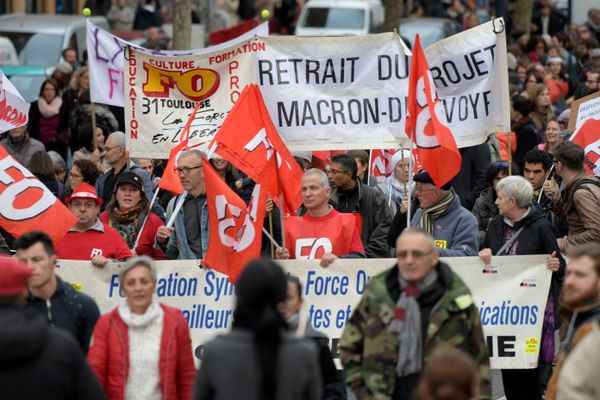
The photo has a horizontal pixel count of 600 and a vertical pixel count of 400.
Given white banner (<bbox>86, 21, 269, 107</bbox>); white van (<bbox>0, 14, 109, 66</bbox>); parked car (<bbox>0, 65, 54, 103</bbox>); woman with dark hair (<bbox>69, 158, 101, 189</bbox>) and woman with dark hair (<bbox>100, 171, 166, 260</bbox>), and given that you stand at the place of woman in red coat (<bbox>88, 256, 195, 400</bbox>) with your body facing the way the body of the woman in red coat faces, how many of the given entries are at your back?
5

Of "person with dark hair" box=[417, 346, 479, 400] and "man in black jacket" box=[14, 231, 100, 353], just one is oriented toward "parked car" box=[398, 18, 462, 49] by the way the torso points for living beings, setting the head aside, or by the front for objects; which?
the person with dark hair

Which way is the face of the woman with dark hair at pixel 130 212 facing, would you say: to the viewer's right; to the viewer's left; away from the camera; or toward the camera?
toward the camera

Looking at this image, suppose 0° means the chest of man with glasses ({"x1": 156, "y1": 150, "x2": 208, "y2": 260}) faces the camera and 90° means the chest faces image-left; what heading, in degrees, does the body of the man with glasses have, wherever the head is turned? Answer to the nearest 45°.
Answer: approximately 45°

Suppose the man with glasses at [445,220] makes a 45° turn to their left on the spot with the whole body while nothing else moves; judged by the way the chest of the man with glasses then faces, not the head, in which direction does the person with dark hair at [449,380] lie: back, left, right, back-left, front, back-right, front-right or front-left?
front

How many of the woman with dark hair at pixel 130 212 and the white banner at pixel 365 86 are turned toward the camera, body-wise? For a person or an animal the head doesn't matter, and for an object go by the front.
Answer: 2

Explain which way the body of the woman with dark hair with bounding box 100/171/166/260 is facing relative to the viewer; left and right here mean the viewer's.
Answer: facing the viewer

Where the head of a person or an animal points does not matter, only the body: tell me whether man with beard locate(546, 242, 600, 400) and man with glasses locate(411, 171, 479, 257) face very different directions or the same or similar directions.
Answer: same or similar directions

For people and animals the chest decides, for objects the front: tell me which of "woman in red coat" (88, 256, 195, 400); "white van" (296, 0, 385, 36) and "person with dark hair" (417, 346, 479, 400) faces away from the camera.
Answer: the person with dark hair

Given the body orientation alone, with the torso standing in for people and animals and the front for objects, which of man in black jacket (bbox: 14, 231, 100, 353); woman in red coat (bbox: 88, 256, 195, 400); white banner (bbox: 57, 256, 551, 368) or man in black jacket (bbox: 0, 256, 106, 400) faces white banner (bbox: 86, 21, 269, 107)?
man in black jacket (bbox: 0, 256, 106, 400)

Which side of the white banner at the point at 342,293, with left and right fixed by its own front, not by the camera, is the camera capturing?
front

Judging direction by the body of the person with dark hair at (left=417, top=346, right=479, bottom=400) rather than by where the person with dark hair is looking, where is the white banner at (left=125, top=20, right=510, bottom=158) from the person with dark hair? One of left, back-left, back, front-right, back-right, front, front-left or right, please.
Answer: front

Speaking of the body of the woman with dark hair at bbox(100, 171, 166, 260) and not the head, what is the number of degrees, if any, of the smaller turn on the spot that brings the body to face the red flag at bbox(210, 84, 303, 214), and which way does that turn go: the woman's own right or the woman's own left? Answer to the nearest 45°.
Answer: approximately 45° to the woman's own left

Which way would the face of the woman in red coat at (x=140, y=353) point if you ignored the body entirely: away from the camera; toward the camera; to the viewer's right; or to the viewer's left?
toward the camera

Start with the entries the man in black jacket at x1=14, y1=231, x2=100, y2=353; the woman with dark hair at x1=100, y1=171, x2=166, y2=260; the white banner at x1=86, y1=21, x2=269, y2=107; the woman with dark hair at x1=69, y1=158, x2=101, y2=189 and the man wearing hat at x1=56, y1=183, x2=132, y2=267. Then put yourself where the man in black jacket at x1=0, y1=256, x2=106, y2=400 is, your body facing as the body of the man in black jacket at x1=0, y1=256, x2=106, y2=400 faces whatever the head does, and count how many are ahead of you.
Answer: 5

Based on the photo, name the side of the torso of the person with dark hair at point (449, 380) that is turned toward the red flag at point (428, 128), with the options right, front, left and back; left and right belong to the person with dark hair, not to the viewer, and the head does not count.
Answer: front

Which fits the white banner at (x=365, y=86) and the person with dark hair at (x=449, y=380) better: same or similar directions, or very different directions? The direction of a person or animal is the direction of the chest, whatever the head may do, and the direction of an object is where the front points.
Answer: very different directions
